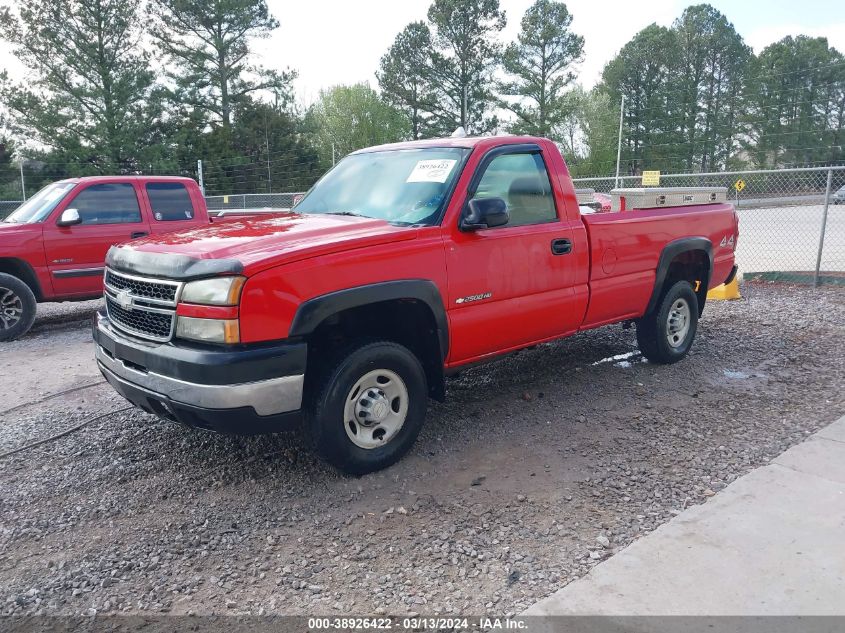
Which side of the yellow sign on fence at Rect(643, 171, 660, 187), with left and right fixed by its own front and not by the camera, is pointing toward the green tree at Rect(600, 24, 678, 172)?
back

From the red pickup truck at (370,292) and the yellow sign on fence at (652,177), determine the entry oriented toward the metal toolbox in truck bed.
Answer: the yellow sign on fence

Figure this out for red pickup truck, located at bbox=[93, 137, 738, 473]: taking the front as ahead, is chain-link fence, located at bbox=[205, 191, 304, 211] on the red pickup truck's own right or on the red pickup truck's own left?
on the red pickup truck's own right

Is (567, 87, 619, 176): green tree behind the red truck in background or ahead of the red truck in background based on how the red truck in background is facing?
behind

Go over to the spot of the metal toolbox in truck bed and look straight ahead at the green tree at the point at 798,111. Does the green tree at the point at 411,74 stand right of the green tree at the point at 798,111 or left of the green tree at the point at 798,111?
left

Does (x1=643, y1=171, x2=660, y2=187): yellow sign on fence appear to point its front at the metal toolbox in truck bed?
yes

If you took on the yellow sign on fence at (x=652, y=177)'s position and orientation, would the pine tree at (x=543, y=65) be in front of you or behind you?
behind

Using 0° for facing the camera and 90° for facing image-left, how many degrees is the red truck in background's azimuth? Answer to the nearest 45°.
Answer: approximately 45°

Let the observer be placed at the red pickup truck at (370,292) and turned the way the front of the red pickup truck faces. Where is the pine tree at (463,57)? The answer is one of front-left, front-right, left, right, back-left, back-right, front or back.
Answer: back-right

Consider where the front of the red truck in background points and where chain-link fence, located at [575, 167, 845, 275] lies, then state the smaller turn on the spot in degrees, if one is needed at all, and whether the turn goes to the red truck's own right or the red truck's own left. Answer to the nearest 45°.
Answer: approximately 135° to the red truck's own left

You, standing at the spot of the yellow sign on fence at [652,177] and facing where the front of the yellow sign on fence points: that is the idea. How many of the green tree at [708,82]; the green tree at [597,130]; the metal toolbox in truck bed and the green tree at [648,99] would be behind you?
3

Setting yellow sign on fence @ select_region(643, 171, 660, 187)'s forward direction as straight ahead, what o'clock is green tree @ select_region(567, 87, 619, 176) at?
The green tree is roughly at 6 o'clock from the yellow sign on fence.

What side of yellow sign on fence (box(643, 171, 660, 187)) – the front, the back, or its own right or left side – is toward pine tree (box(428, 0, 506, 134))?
back
